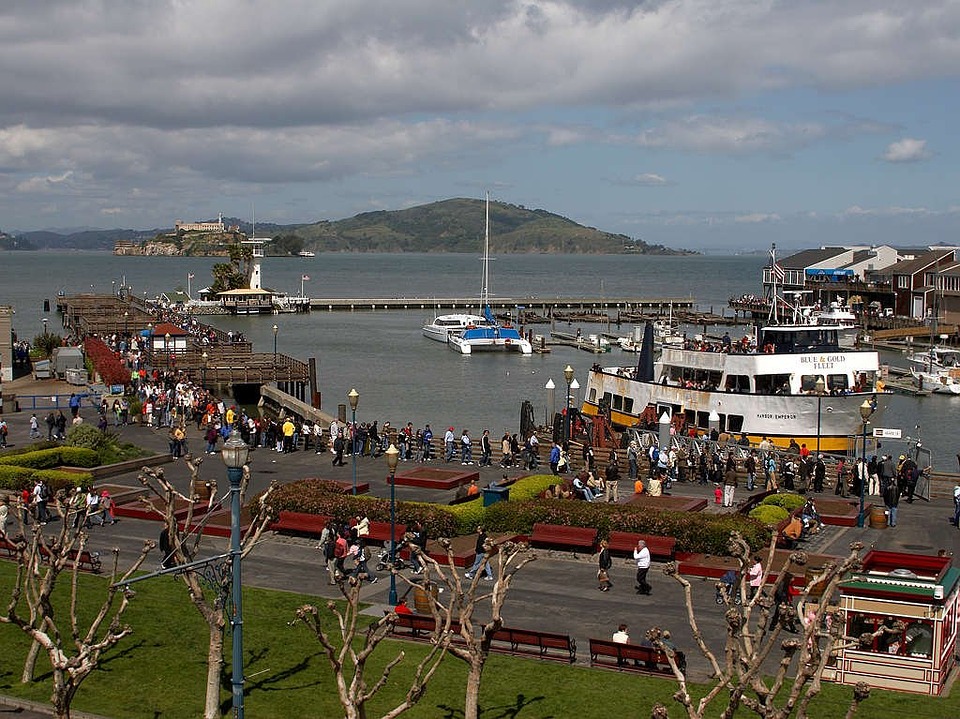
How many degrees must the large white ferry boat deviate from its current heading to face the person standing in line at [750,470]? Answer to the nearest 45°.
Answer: approximately 45° to its right

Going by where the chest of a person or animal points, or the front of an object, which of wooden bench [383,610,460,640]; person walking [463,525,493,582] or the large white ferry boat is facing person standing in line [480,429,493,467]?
the wooden bench

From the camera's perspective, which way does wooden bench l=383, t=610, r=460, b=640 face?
away from the camera
